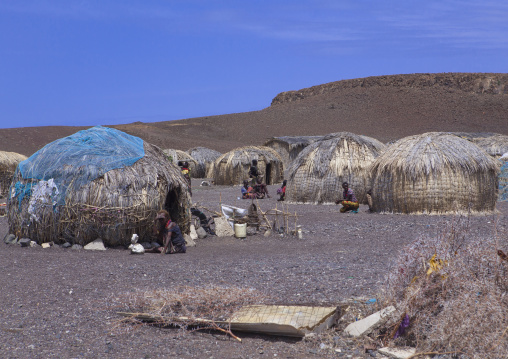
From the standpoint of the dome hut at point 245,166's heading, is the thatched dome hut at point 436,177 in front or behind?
in front

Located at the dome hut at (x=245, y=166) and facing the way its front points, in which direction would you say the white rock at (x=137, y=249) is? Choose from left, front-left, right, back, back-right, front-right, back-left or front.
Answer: front-right

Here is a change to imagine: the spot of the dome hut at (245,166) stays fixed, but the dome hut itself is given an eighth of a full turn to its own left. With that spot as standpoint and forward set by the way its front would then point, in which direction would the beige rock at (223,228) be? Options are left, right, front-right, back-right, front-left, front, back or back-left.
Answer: right

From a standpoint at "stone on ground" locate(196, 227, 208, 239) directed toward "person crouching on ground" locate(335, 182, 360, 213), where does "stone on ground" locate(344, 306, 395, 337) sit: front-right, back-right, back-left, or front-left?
back-right

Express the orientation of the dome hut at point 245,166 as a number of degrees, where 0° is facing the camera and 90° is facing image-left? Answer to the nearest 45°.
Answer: approximately 315°

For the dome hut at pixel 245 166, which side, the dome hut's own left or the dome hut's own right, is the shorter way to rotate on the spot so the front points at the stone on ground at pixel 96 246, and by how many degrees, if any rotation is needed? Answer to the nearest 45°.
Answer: approximately 45° to the dome hut's own right

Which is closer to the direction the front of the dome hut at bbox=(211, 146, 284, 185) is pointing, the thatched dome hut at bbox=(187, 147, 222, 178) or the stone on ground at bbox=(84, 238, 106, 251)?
the stone on ground

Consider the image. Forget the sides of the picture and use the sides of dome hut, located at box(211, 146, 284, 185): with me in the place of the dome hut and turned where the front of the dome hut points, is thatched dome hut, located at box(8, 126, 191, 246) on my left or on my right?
on my right

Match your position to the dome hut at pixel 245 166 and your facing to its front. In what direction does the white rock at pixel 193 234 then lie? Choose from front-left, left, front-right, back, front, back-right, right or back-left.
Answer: front-right

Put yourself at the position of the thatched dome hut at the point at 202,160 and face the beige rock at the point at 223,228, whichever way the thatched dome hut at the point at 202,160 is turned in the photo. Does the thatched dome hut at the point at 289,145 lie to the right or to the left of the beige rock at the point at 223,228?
left

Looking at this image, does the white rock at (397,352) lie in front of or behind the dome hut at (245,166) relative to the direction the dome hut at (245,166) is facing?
in front

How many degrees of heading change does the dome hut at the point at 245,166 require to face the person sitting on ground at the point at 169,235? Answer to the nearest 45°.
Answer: approximately 45° to its right
